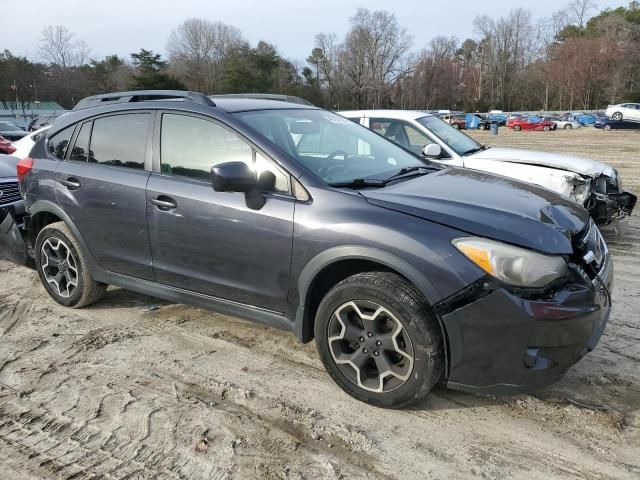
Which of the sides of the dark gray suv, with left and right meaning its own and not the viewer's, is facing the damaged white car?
left

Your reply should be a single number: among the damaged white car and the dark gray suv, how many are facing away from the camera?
0

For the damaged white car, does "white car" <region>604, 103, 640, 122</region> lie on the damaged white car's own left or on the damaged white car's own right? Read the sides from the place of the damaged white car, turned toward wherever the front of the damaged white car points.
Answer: on the damaged white car's own left

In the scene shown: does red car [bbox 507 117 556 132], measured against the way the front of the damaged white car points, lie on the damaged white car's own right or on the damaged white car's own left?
on the damaged white car's own left

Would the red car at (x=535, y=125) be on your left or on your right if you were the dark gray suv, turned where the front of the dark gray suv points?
on your left

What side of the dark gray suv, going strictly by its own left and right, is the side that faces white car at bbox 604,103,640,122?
left

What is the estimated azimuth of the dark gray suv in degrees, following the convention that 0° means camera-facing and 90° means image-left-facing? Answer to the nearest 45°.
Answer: approximately 315°

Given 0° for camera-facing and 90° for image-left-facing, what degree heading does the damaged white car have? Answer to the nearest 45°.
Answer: approximately 315°
